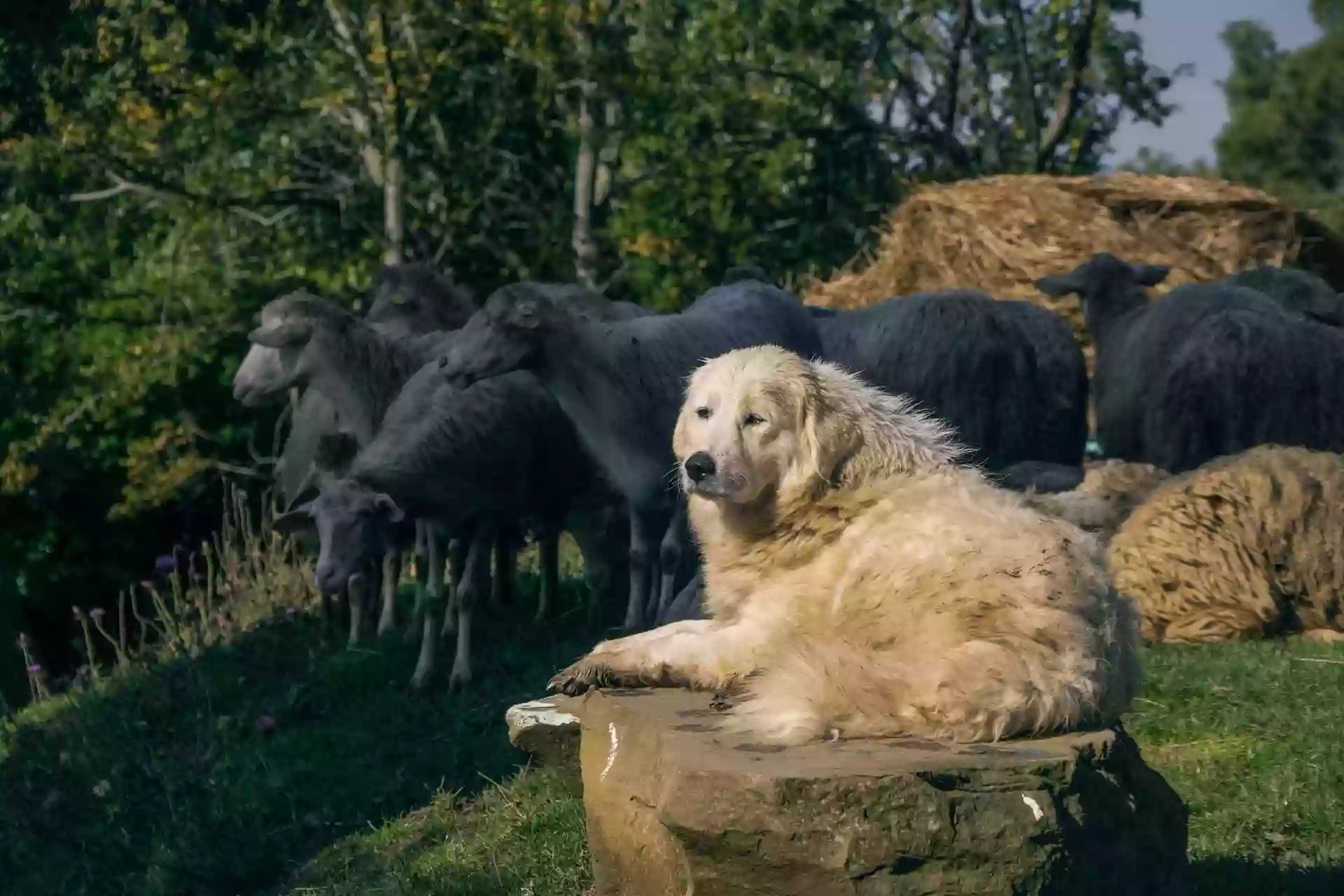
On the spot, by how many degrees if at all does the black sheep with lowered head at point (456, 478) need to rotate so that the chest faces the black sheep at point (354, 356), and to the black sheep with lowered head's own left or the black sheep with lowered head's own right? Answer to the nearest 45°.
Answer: approximately 90° to the black sheep with lowered head's own right

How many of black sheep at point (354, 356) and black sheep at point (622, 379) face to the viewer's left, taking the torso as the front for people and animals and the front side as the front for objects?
2

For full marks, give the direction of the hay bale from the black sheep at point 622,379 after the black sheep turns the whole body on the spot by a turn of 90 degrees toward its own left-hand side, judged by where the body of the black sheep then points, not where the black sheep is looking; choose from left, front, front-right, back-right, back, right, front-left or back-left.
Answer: back-left

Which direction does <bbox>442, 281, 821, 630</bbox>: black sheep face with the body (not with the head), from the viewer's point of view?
to the viewer's left

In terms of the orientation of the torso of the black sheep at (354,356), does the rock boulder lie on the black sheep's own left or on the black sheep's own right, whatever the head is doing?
on the black sheep's own left

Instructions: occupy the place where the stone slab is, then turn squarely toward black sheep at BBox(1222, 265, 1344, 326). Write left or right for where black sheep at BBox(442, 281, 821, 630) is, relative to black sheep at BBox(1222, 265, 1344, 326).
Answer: left

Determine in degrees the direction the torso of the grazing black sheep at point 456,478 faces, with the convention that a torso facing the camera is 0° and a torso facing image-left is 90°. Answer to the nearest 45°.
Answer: approximately 45°

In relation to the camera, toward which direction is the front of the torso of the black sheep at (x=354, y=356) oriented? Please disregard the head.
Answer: to the viewer's left

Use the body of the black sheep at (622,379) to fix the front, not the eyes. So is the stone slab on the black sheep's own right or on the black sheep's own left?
on the black sheep's own left

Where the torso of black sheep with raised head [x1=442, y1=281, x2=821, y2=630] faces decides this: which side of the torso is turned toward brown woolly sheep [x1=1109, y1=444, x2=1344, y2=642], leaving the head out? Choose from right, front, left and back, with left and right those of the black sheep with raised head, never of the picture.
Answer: back
